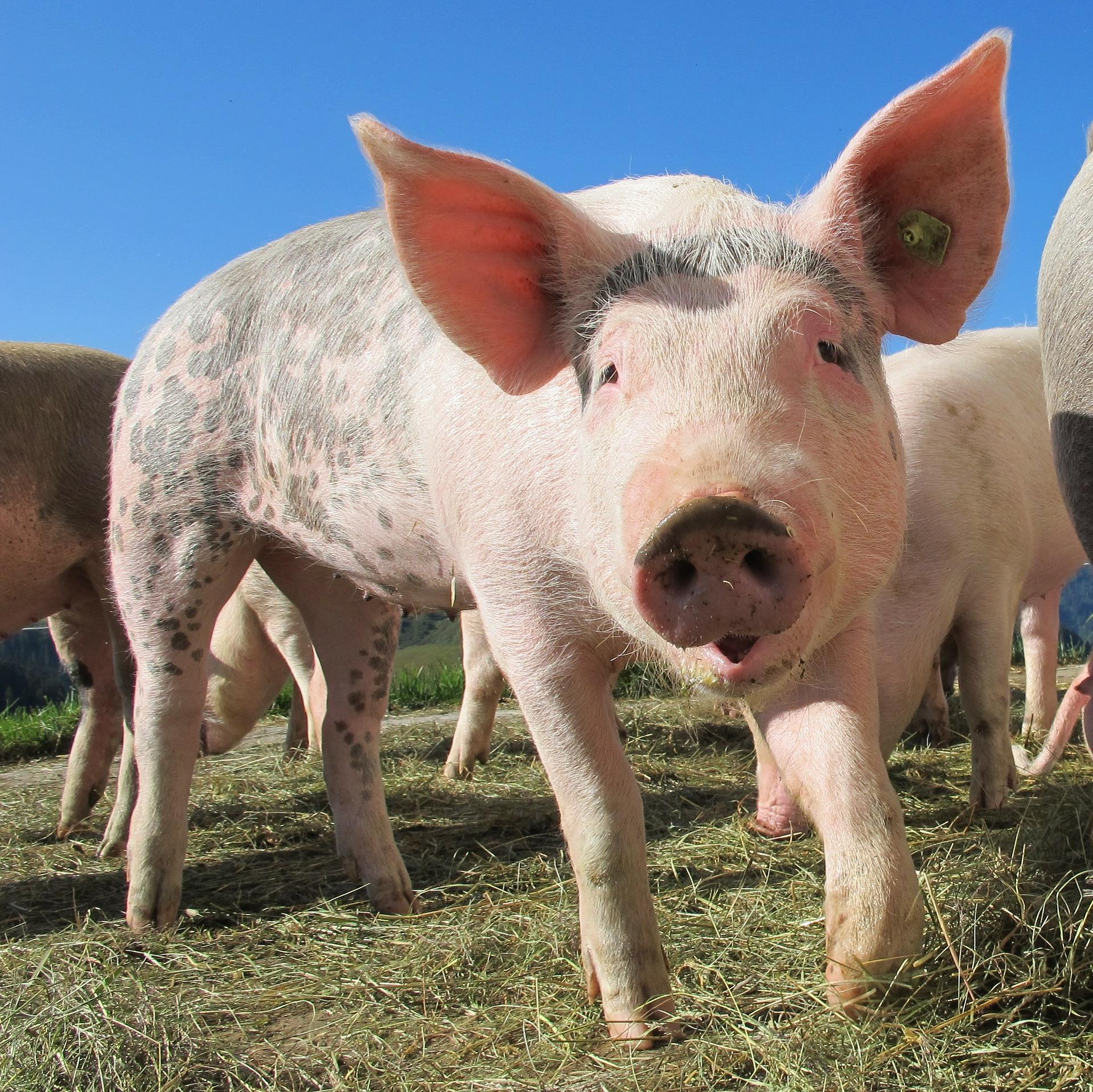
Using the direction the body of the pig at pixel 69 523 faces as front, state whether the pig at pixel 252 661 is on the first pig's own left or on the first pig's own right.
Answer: on the first pig's own right

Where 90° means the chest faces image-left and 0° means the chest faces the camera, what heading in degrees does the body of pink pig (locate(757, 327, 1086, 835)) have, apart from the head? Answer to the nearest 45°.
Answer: approximately 45°

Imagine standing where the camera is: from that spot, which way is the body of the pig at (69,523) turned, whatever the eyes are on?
to the viewer's left

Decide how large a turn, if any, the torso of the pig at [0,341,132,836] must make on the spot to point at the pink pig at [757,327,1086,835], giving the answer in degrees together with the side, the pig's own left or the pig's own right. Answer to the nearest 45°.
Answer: approximately 135° to the pig's own left

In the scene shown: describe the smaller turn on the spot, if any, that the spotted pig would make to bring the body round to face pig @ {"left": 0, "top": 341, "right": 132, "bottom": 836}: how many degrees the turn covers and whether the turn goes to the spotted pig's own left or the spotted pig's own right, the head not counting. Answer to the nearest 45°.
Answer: approximately 180°

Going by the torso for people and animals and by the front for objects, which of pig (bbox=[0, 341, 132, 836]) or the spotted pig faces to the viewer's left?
the pig

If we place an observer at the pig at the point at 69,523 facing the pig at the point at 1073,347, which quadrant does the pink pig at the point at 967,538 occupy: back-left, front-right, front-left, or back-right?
front-left

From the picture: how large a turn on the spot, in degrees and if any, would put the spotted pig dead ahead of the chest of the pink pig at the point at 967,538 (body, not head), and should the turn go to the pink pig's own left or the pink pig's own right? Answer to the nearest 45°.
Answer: approximately 45° to the pink pig's own left

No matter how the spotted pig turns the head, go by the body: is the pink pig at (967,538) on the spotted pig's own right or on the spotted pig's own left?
on the spotted pig's own left

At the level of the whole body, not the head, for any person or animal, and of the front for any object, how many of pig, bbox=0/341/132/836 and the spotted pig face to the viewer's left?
1

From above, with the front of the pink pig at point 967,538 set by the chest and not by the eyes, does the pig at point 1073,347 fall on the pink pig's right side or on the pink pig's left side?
on the pink pig's left side
